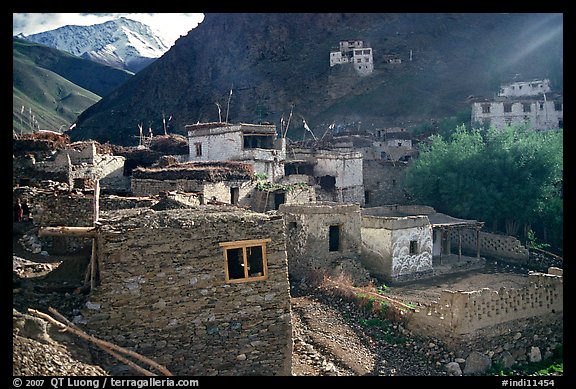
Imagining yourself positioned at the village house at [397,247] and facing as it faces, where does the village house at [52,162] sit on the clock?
the village house at [52,162] is roughly at 4 o'clock from the village house at [397,247].

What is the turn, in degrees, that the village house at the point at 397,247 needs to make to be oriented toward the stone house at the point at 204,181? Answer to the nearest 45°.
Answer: approximately 135° to its right

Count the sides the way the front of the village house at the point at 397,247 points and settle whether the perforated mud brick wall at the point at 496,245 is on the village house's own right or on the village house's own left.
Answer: on the village house's own left

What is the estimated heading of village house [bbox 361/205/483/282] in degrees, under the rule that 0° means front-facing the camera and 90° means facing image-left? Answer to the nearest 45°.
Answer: approximately 315°

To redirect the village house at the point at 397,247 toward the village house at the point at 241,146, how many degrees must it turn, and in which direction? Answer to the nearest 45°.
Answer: approximately 180°

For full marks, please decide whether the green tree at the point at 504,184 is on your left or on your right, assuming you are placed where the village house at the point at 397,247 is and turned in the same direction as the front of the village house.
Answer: on your left

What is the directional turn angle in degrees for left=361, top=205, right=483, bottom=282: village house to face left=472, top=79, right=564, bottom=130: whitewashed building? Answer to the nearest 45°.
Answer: approximately 135° to its left

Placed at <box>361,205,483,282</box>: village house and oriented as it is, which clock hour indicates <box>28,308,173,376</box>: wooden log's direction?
The wooden log is roughly at 2 o'clock from the village house.

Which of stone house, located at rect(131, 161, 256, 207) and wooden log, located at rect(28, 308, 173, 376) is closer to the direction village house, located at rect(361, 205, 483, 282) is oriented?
the wooden log

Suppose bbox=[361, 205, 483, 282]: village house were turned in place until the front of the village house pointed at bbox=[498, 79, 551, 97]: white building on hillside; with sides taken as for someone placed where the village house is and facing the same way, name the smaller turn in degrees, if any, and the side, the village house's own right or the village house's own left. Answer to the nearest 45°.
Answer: approximately 135° to the village house's own left

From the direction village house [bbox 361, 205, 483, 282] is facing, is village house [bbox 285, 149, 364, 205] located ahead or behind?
behind
